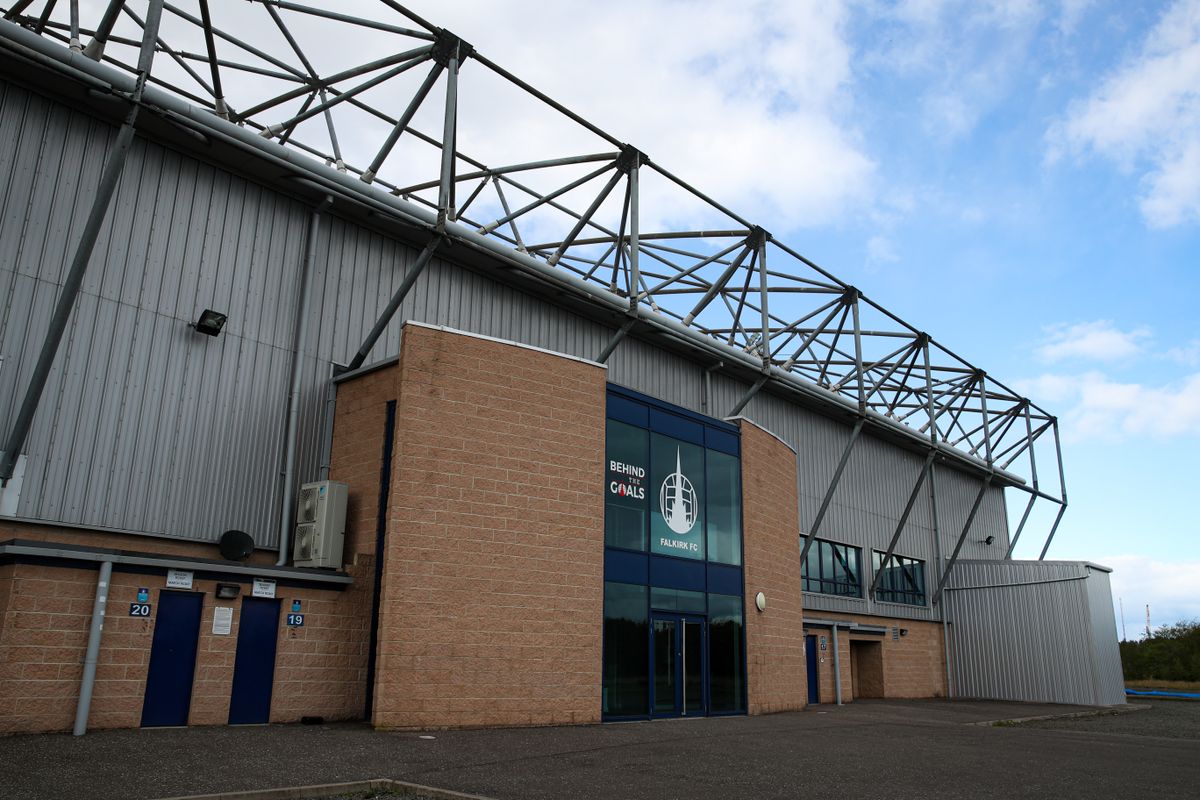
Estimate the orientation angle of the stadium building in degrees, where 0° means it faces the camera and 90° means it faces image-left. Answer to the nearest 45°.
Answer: approximately 315°

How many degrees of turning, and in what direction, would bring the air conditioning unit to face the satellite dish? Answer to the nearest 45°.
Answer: approximately 45° to its right
